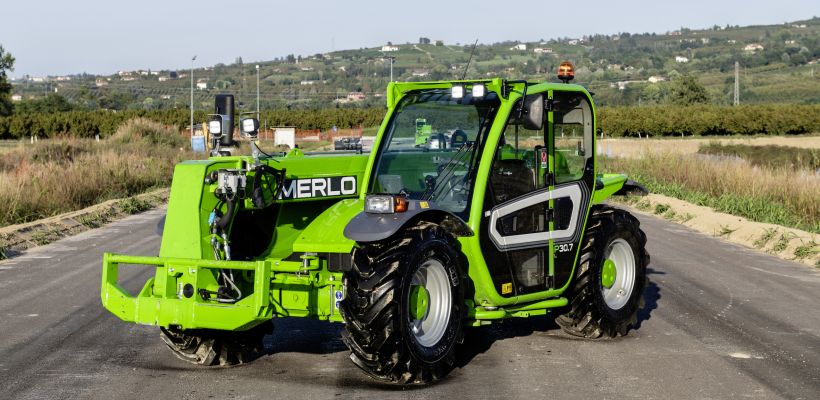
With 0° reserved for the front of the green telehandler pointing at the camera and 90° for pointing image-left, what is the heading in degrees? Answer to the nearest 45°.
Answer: approximately 45°
